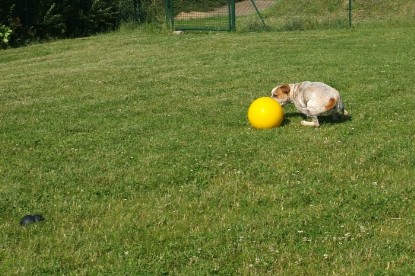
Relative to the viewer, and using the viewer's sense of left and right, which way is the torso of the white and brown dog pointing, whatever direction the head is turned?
facing to the left of the viewer

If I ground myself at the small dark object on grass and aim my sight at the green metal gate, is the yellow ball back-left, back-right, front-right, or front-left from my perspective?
front-right

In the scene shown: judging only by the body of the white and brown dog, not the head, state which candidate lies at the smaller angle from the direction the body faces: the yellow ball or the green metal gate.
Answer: the yellow ball

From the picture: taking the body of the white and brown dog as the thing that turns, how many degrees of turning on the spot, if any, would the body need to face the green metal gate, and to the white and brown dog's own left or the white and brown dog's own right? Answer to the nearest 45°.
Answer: approximately 90° to the white and brown dog's own right

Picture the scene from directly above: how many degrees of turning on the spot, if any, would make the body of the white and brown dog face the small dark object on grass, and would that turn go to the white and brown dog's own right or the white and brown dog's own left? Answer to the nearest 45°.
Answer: approximately 45° to the white and brown dog's own left

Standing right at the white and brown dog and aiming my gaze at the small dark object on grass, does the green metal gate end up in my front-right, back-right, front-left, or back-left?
back-right

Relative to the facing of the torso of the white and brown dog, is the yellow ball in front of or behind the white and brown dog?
in front
